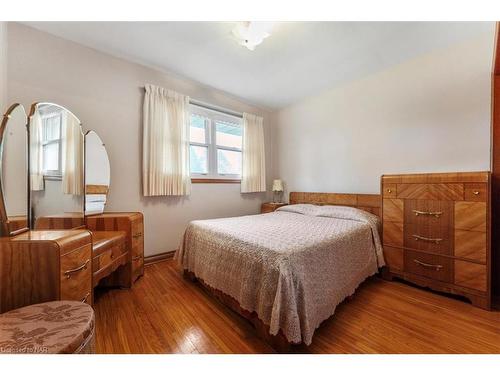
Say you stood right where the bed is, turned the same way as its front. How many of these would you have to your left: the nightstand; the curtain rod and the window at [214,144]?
0

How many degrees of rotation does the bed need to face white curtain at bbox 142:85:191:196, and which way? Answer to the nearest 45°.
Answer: approximately 90° to its right

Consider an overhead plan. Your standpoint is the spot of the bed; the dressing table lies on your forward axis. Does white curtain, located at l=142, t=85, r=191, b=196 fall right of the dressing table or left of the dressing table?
right

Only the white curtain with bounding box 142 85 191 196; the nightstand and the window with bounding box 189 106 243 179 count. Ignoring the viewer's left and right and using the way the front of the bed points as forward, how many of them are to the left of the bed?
0

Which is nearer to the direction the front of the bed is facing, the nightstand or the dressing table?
the dressing table

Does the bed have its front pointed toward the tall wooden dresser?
no

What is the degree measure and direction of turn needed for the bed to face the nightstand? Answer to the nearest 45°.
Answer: approximately 135° to its right

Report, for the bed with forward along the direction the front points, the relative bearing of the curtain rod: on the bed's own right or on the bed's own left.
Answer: on the bed's own right

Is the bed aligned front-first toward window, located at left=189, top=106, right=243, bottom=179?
no

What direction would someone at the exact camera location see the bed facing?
facing the viewer and to the left of the viewer
